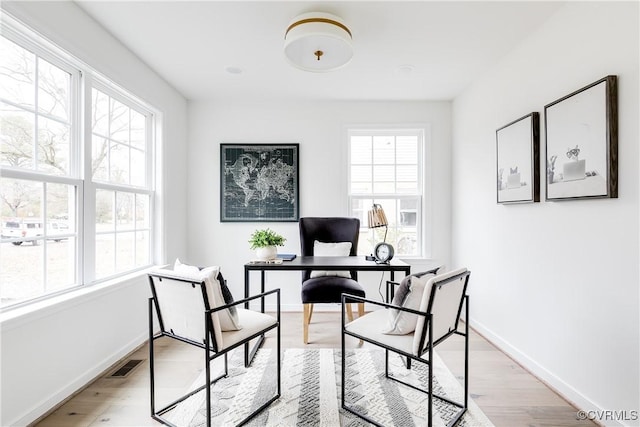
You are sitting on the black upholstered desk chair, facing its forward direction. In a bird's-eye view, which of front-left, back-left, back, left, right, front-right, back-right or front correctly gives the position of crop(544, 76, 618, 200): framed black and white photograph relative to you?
front-left

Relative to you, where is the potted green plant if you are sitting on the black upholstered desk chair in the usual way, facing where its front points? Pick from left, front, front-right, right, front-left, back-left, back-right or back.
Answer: front-right

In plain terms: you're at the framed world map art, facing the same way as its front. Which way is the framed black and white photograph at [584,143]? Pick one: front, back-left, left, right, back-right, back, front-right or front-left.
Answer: front-left

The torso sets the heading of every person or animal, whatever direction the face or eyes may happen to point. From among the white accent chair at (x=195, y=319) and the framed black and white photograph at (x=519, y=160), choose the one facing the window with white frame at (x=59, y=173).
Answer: the framed black and white photograph

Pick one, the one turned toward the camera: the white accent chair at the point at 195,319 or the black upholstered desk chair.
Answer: the black upholstered desk chair

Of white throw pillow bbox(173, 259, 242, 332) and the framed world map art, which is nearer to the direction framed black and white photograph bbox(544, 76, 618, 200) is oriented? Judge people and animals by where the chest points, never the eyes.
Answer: the white throw pillow

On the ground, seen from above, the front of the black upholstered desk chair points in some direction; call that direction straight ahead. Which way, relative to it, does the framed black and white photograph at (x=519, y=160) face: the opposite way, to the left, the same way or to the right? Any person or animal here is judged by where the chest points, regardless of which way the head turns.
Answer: to the right

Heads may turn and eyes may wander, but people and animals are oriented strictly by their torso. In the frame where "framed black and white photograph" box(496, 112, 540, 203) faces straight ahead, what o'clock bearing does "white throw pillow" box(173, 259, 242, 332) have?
The white throw pillow is roughly at 12 o'clock from the framed black and white photograph.

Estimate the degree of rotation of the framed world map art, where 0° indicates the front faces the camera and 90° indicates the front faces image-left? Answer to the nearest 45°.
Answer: approximately 0°

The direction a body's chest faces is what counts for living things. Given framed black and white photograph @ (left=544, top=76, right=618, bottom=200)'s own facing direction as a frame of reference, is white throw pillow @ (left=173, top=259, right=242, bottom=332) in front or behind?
in front

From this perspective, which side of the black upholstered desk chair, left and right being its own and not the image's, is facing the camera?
front

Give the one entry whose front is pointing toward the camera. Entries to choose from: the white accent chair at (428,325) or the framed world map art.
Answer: the framed world map art

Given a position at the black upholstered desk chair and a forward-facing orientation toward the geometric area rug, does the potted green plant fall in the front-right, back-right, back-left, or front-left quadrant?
front-right

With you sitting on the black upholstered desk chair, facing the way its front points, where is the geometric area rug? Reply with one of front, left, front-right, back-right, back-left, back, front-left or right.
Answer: front

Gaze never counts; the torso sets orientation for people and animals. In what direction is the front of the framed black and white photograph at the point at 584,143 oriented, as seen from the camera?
facing the viewer and to the left of the viewer

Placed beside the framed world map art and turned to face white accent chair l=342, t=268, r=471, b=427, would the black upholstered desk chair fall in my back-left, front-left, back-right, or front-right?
front-left
